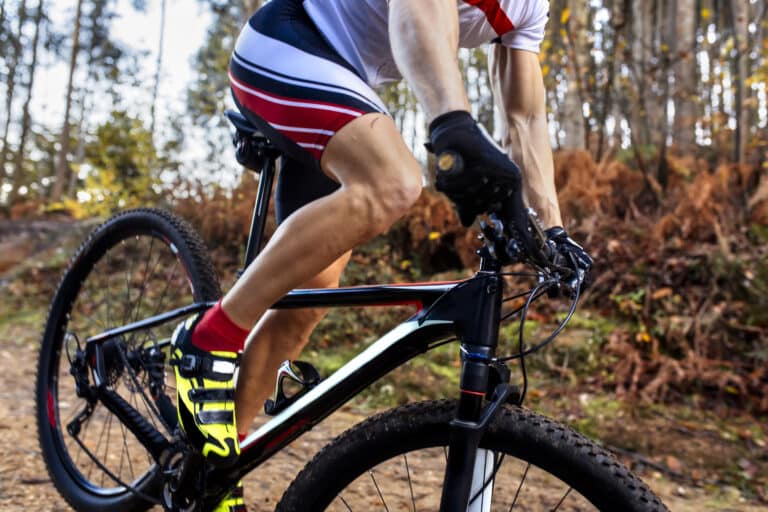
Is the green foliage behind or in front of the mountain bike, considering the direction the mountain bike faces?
behind

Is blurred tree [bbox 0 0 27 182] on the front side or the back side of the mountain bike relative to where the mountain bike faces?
on the back side

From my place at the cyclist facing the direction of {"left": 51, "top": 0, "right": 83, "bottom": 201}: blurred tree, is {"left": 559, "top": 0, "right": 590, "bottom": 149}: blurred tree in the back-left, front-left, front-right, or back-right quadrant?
front-right

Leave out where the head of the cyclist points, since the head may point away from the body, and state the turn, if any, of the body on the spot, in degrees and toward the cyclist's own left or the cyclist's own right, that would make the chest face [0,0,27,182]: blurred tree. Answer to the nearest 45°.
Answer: approximately 180°

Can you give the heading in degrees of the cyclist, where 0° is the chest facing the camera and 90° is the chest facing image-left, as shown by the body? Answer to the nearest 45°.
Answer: approximately 315°

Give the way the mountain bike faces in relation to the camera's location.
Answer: facing the viewer and to the right of the viewer

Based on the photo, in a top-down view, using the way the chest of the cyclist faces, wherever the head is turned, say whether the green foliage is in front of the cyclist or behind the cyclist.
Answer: behind

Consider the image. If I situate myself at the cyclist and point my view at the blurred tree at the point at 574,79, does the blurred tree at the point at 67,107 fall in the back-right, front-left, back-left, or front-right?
front-left
